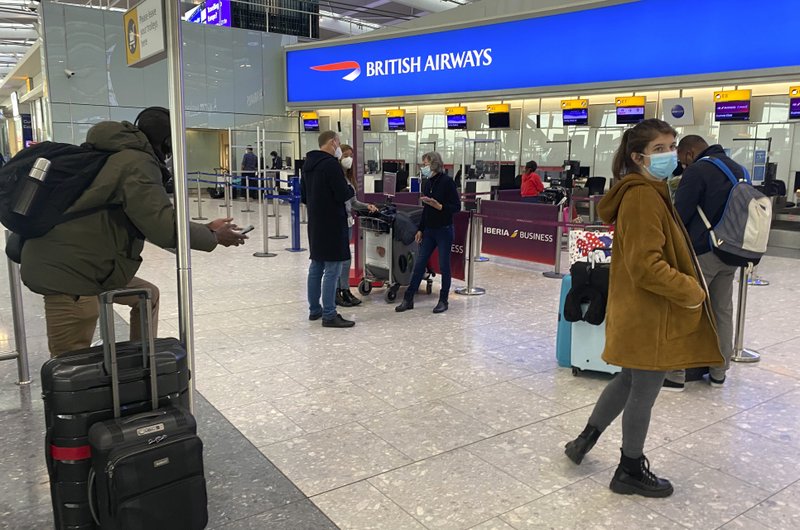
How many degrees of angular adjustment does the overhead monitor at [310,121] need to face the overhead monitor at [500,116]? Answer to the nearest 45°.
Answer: approximately 45° to its left

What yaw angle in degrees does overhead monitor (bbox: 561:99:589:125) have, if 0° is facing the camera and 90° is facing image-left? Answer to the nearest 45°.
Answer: approximately 0°

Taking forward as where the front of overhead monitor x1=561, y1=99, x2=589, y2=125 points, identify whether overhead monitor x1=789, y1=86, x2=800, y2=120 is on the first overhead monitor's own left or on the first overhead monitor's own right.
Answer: on the first overhead monitor's own left

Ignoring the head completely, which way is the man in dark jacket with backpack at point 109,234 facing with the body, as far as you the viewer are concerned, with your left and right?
facing to the right of the viewer

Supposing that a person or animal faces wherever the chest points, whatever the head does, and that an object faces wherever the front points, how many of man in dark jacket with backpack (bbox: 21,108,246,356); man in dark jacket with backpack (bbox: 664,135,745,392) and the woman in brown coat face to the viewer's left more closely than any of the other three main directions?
1

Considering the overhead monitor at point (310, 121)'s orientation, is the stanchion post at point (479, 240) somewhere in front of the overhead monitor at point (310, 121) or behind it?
in front

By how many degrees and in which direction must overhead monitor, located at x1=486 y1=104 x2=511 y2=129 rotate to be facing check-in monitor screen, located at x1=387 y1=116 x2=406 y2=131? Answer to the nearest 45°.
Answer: approximately 135° to its right

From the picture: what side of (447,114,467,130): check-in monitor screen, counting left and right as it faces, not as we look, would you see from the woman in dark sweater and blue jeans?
front

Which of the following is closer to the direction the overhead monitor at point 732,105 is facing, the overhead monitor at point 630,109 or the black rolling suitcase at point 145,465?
the black rolling suitcase

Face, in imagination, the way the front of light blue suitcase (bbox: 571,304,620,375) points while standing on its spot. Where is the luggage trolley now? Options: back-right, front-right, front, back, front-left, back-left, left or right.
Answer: back-right

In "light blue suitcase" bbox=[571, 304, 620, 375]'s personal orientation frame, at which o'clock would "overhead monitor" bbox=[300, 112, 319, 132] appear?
The overhead monitor is roughly at 5 o'clock from the light blue suitcase.

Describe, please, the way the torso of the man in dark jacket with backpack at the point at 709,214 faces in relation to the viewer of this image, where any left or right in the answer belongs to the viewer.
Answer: facing to the left of the viewer
